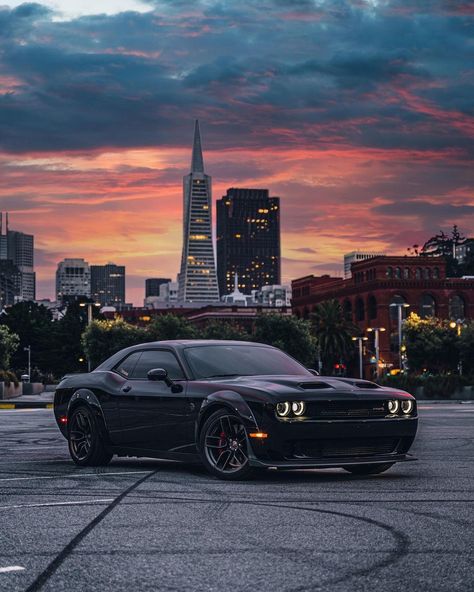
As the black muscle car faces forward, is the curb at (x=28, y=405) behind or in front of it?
behind

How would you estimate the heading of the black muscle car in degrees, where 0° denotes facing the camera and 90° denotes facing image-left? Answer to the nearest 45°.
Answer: approximately 315°
